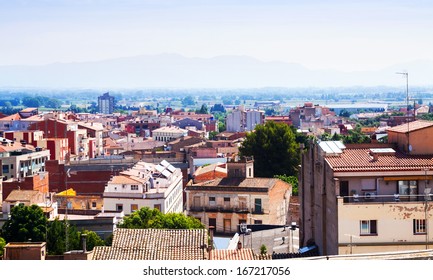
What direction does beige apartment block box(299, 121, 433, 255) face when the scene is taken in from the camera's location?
facing the viewer

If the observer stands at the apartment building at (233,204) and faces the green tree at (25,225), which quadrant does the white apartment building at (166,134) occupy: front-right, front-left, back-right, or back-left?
back-right

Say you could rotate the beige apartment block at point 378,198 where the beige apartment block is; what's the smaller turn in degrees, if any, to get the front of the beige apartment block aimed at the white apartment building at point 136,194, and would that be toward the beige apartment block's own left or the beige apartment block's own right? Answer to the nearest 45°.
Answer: approximately 135° to the beige apartment block's own right

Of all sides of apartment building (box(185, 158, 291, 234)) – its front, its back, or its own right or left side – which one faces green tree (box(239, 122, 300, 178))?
back

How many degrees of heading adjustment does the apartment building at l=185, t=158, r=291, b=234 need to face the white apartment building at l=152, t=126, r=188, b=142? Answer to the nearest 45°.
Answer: approximately 180°

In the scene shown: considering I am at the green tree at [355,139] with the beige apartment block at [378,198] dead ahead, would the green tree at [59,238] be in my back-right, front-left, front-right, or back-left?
front-right

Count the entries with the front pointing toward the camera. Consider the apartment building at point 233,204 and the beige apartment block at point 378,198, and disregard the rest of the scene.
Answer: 2

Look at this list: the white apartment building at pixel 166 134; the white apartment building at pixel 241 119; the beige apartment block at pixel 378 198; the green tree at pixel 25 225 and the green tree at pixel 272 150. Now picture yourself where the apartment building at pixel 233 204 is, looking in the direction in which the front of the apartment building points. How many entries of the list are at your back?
3

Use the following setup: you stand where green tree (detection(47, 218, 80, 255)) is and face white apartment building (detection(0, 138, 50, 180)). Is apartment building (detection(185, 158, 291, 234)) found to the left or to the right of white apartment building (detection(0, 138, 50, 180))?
right

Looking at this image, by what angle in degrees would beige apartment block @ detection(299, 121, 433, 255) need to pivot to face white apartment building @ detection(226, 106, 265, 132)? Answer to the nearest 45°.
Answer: approximately 180°

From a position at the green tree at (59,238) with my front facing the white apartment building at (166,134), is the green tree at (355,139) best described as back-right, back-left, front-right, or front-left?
front-right

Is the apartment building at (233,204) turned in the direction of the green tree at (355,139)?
no

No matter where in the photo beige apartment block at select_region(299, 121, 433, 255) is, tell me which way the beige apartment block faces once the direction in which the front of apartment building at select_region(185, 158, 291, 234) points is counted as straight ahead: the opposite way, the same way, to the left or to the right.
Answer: the same way

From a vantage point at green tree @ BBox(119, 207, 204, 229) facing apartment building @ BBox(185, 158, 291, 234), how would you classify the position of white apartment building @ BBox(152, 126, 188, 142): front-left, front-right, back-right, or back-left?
front-left

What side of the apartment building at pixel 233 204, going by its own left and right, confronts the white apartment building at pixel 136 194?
right

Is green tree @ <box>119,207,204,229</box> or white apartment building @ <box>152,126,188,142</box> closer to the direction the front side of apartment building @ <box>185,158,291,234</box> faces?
the green tree
